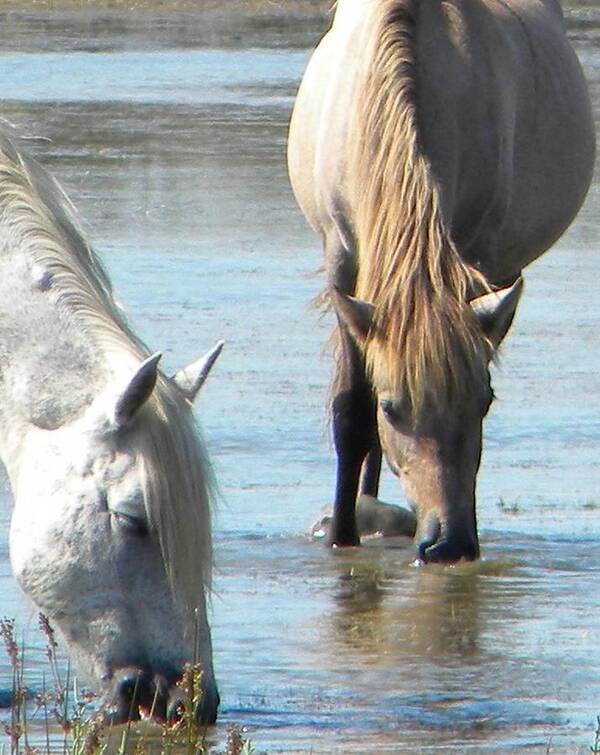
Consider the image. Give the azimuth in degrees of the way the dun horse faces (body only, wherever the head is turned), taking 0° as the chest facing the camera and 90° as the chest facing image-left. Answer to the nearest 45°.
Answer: approximately 0°

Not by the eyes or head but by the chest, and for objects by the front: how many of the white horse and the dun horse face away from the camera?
0

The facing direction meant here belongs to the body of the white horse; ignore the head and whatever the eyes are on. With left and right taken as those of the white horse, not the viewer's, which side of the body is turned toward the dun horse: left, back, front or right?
left

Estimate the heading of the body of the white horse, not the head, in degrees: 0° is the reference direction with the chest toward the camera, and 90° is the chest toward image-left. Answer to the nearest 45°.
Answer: approximately 315°

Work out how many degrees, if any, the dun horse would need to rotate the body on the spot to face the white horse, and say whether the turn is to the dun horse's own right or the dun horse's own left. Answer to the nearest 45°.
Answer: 0° — it already faces it
